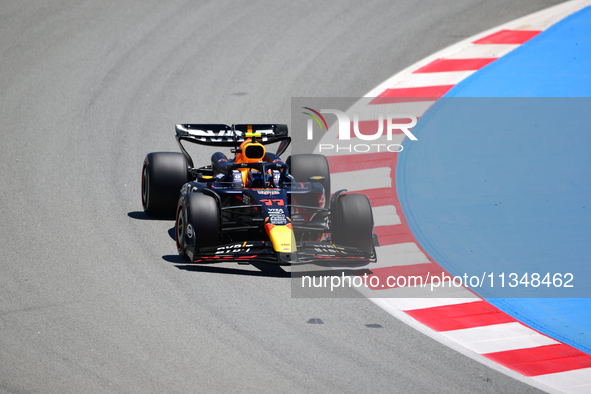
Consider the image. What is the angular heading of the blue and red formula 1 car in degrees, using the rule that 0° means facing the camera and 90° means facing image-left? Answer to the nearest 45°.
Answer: approximately 0°
